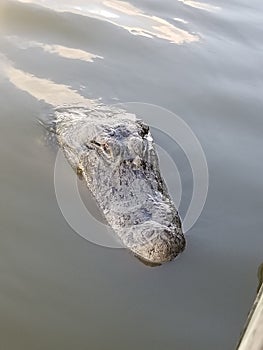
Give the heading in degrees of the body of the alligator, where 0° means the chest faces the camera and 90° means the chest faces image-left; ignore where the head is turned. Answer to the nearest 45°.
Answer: approximately 315°
